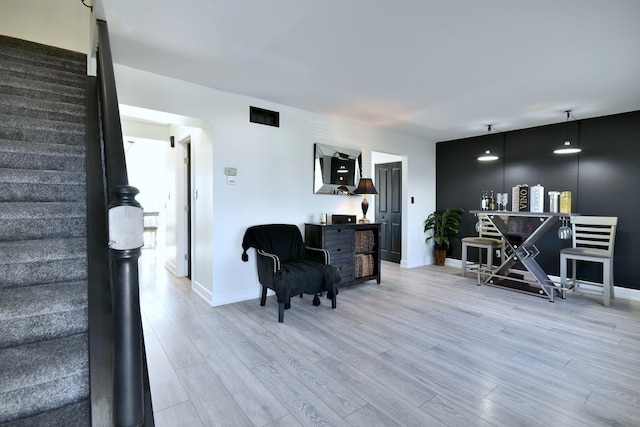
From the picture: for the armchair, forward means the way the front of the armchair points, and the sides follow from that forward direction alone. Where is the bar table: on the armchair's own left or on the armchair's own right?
on the armchair's own left

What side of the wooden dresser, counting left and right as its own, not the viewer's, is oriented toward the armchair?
right

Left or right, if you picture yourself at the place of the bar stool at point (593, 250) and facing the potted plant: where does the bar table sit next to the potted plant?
left

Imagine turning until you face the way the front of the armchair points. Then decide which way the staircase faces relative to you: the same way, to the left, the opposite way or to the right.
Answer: the same way

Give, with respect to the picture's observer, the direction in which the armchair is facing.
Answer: facing the viewer and to the right of the viewer

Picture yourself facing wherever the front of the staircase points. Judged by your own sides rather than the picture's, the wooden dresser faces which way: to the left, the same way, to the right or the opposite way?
the same way

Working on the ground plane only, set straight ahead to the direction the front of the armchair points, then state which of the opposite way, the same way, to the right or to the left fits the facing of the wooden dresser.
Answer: the same way

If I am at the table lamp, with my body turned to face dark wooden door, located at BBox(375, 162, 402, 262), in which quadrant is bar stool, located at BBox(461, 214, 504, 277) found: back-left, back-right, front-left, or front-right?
front-right

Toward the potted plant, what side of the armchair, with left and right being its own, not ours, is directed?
left

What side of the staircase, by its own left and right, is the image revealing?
front

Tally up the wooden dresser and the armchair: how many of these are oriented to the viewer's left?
0

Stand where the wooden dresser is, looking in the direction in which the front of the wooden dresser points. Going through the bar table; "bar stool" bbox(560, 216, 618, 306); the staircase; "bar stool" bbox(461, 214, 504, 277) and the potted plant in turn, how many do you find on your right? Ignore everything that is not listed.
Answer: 1

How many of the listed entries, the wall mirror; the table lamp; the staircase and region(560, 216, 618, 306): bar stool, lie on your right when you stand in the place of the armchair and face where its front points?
1

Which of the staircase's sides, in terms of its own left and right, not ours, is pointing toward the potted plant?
left
